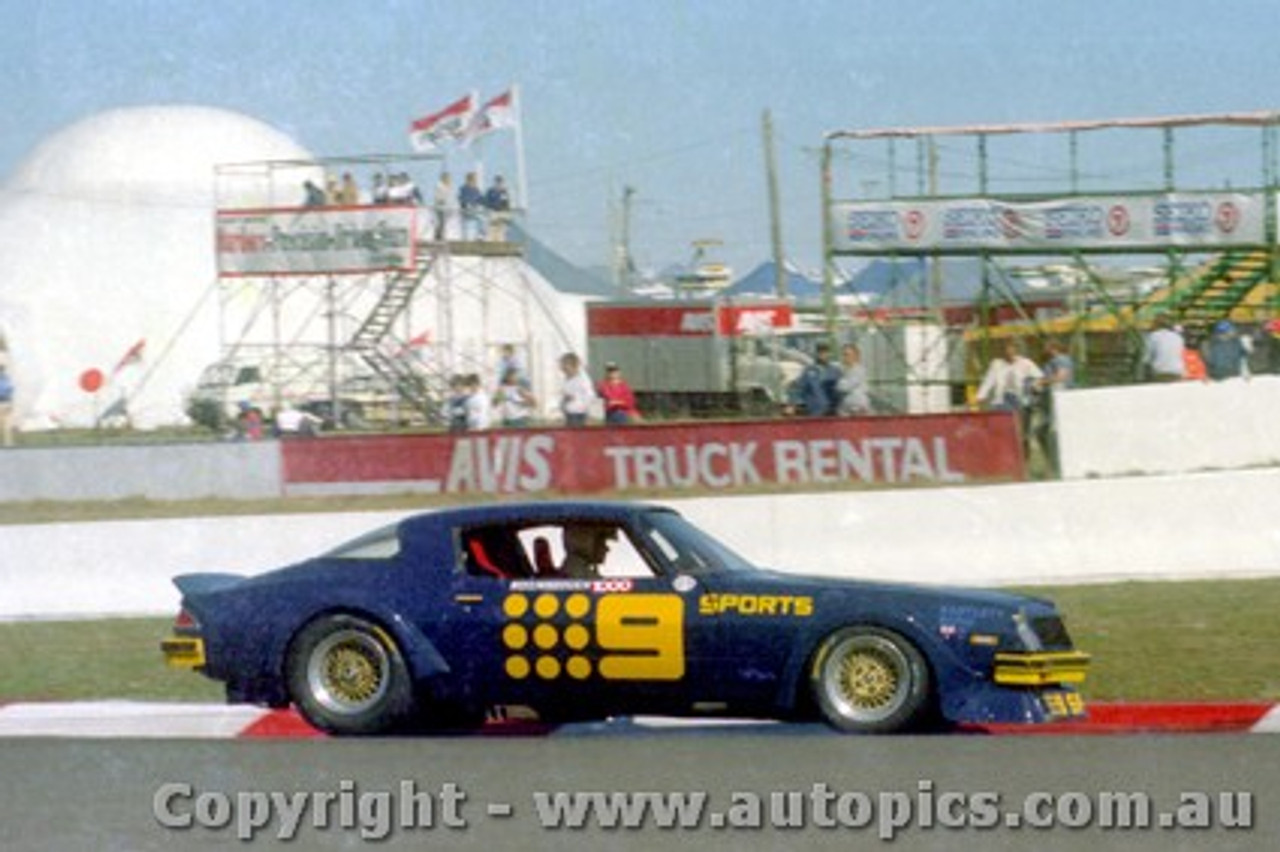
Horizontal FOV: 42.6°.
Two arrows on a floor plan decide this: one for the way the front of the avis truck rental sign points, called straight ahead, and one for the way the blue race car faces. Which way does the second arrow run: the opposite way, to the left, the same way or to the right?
to the left

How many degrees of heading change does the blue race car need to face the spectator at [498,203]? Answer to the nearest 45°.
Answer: approximately 90° to its left

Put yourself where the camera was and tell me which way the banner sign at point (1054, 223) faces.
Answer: facing the viewer

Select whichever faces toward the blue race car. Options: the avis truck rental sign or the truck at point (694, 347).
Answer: the avis truck rental sign

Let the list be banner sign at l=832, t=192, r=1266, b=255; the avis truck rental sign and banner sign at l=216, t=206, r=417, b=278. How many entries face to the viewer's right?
0

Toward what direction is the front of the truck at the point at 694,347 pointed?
to the viewer's right

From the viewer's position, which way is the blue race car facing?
facing to the right of the viewer

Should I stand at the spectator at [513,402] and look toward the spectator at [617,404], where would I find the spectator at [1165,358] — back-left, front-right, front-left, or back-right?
front-left

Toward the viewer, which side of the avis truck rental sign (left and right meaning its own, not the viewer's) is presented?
front
